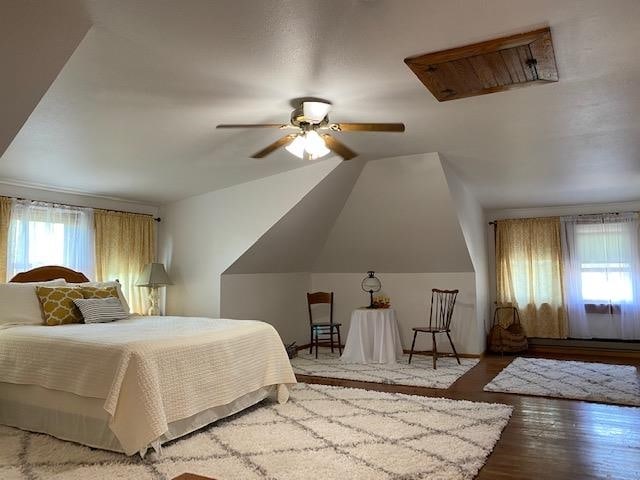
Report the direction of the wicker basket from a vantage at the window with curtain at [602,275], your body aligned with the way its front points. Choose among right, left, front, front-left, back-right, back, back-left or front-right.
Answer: front-right

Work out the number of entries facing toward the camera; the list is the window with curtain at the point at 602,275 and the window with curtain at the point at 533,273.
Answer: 2

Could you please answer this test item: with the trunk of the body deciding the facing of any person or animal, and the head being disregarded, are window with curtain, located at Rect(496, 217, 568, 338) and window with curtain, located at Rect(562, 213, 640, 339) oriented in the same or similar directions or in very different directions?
same or similar directions

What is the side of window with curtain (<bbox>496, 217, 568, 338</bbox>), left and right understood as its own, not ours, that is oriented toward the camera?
front

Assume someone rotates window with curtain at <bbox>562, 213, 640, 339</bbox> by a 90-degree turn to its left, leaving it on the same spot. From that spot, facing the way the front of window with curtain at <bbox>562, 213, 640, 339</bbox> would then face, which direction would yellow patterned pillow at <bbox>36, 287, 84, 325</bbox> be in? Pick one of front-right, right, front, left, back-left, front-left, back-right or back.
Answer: back-right

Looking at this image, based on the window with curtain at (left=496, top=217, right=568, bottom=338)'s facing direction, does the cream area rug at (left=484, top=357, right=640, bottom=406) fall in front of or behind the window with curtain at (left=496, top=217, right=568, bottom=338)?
in front

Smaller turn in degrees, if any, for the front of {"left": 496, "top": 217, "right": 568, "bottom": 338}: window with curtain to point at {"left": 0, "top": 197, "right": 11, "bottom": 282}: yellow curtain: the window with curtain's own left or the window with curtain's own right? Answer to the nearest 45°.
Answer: approximately 45° to the window with curtain's own right

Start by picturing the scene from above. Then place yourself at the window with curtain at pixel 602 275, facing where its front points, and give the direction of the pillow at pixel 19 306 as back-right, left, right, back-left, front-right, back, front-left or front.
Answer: front-right

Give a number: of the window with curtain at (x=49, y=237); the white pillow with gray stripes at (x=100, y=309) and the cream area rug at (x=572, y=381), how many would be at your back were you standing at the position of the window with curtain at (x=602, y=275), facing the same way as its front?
0

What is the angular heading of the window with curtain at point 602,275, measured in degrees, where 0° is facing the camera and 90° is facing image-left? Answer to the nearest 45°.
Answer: approximately 0°

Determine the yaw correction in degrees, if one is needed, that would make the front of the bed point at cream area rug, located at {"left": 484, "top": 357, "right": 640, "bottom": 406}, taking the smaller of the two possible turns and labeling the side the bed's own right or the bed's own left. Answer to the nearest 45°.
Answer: approximately 45° to the bed's own left

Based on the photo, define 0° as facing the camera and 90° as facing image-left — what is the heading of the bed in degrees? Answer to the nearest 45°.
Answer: approximately 315°

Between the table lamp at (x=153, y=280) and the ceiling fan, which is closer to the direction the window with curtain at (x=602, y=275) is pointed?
the ceiling fan

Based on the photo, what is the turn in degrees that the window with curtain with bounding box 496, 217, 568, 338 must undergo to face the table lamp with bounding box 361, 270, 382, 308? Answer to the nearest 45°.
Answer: approximately 45° to its right

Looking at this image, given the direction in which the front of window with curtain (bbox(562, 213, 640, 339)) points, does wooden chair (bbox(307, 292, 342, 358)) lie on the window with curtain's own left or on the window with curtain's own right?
on the window with curtain's own right
